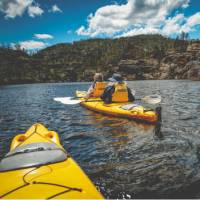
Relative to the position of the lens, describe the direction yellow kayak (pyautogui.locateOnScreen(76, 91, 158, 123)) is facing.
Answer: facing away from the viewer and to the left of the viewer

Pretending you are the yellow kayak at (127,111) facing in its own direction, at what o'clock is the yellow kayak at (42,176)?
the yellow kayak at (42,176) is roughly at 8 o'clock from the yellow kayak at (127,111).

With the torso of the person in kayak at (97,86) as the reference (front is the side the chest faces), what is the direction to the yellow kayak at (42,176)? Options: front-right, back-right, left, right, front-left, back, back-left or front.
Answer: back-left

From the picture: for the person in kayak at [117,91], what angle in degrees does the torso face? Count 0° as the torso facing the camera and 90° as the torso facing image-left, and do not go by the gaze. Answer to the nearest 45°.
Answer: approximately 135°

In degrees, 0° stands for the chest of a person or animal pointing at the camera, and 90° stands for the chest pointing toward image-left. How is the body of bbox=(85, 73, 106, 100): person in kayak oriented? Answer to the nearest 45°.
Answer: approximately 135°

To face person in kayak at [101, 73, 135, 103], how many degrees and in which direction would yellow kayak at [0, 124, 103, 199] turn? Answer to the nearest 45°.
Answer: approximately 45° to its right

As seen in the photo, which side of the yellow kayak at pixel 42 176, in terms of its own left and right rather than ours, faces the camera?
back
